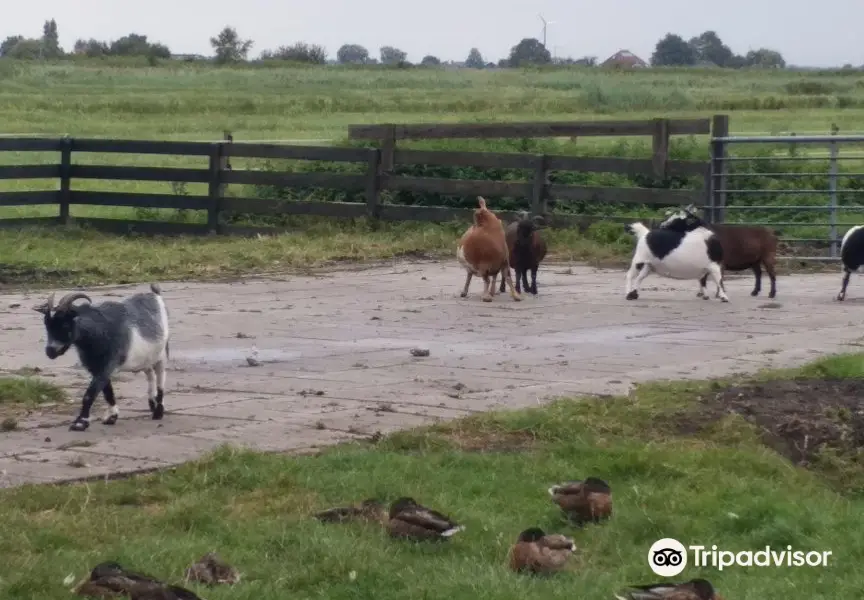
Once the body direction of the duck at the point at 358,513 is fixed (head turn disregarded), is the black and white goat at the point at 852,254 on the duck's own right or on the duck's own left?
on the duck's own left

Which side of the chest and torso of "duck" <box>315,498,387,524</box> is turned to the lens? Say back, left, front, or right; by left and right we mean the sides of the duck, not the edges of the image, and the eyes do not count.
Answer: right

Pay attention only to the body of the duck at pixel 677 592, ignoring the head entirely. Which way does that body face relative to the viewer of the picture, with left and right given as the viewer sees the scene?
facing to the right of the viewer

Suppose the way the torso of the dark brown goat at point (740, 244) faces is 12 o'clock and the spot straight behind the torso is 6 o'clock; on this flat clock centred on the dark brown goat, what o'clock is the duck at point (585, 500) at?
The duck is roughly at 9 o'clock from the dark brown goat.

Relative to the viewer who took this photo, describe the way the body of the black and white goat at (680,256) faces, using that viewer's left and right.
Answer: facing to the right of the viewer

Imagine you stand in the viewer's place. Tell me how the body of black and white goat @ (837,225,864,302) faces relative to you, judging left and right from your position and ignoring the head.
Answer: facing to the right of the viewer

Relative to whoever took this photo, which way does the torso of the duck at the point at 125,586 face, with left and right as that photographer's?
facing to the left of the viewer

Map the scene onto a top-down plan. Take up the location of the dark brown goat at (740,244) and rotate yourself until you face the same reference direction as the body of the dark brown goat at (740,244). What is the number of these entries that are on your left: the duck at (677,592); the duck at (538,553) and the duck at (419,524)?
3

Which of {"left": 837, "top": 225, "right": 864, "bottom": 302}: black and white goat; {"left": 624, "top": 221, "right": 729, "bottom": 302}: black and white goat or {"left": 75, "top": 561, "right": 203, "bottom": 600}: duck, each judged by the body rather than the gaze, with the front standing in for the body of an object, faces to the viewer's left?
the duck

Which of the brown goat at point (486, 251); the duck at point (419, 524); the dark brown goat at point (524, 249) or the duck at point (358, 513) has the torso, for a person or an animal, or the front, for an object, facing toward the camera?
the dark brown goat

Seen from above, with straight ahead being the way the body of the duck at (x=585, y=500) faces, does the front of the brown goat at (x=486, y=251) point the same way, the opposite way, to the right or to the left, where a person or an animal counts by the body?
to the left

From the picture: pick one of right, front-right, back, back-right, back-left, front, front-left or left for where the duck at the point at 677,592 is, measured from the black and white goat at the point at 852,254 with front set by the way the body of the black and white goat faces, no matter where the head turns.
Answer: right

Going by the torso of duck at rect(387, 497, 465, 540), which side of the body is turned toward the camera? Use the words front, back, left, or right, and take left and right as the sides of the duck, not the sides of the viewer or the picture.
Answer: left

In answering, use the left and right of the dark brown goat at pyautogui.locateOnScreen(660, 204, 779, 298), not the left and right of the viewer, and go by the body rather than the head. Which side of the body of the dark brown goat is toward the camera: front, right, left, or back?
left
